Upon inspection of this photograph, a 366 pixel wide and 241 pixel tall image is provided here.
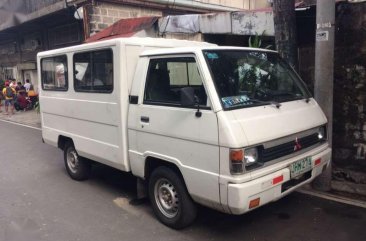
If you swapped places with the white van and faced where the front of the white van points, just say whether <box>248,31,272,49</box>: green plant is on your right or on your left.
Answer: on your left

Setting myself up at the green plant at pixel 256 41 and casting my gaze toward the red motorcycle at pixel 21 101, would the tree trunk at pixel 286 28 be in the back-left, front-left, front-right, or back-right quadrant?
back-left

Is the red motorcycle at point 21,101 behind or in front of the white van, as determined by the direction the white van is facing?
behind

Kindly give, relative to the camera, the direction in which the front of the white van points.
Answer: facing the viewer and to the right of the viewer

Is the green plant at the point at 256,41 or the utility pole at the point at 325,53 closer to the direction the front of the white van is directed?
the utility pole

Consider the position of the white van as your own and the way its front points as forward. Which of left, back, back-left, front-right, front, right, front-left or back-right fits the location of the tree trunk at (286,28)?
left

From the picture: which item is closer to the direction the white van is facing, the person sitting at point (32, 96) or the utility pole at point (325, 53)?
the utility pole

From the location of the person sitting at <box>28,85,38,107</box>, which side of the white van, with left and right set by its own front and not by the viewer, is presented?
back

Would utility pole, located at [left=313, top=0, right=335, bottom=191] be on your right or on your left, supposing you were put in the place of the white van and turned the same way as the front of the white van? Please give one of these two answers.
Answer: on your left
